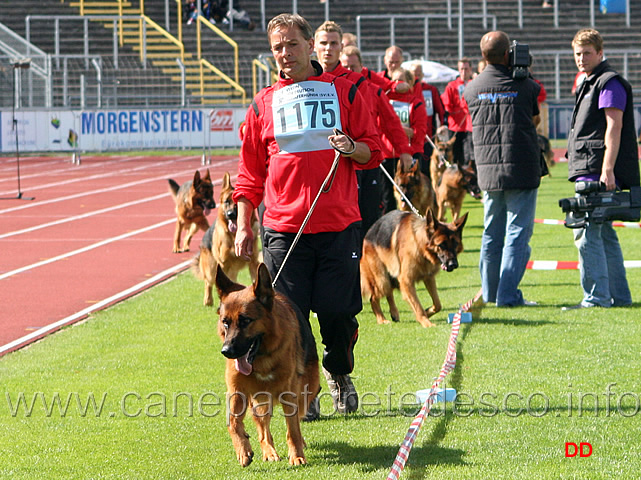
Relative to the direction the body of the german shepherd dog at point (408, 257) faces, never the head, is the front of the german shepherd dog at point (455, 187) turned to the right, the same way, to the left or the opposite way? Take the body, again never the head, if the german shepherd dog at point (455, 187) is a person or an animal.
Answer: the same way

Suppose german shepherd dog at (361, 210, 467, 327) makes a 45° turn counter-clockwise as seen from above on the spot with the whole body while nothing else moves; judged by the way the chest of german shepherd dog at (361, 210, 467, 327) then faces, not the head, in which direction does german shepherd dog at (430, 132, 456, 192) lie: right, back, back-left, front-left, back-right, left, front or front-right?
left

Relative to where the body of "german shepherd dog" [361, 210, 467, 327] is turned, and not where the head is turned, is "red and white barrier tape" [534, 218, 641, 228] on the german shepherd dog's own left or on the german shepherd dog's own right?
on the german shepherd dog's own left

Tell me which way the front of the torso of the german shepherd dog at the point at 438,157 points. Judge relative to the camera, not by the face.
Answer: toward the camera

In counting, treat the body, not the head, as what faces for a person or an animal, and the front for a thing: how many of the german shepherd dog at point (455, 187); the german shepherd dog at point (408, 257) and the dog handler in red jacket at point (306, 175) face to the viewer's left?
0

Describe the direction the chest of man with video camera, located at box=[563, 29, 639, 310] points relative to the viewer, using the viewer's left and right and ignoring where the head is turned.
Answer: facing to the left of the viewer

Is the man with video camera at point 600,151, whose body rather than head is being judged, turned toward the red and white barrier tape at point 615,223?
no

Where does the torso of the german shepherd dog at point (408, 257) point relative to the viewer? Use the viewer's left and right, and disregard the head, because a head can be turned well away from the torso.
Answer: facing the viewer and to the right of the viewer

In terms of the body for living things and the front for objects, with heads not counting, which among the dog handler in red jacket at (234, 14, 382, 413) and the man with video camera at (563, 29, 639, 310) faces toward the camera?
the dog handler in red jacket

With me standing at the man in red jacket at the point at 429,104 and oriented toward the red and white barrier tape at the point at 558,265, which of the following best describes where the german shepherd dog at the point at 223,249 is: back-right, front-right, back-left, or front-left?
front-right

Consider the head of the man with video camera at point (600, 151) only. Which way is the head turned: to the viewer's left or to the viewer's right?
to the viewer's left

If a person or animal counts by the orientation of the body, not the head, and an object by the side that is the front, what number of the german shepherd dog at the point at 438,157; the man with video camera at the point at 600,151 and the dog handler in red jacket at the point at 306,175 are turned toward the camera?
2

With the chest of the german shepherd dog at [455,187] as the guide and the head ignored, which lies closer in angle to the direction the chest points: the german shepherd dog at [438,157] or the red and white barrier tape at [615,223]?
the red and white barrier tape

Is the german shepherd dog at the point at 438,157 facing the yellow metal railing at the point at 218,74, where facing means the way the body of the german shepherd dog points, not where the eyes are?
no
